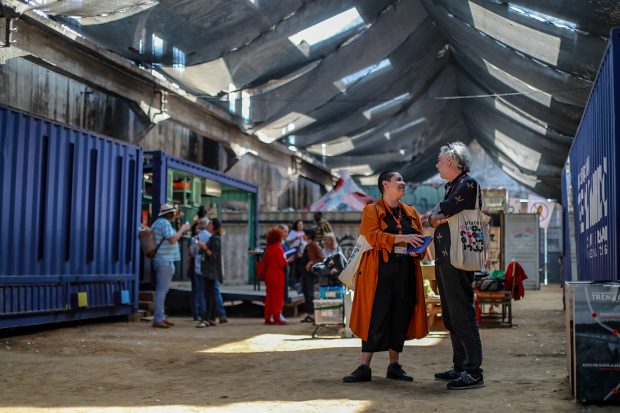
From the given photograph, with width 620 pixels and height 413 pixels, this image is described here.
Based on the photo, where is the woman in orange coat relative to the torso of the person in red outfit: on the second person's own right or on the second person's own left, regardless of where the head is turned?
on the second person's own right

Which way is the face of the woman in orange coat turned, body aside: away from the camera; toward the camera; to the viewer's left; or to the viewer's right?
to the viewer's right

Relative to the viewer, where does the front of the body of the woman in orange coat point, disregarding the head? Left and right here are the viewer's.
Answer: facing the viewer and to the right of the viewer

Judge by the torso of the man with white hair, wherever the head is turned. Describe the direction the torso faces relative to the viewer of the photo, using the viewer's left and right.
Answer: facing to the left of the viewer

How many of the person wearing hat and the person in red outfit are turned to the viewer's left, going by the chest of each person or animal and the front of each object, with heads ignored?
0

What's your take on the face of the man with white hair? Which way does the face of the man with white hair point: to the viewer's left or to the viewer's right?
to the viewer's left

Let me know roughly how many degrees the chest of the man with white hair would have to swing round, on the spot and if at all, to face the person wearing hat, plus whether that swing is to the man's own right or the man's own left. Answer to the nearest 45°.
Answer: approximately 45° to the man's own right

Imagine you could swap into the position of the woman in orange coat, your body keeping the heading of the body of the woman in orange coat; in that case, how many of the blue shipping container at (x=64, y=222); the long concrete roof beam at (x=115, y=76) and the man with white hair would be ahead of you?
1

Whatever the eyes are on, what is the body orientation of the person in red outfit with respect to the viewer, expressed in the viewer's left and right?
facing away from the viewer and to the right of the viewer

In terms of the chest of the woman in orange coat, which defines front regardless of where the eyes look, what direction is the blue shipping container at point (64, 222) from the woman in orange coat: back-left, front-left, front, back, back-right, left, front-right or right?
back
